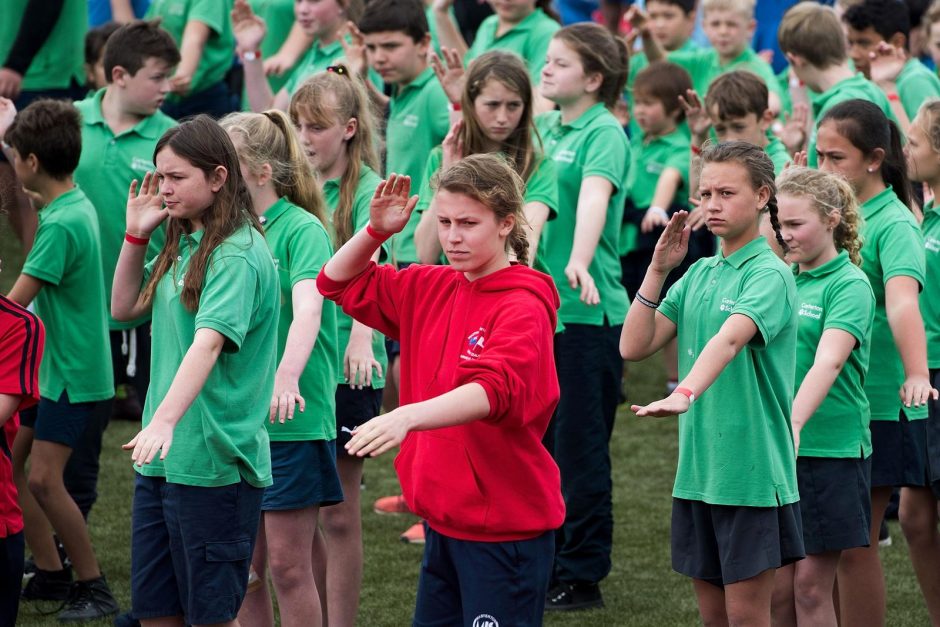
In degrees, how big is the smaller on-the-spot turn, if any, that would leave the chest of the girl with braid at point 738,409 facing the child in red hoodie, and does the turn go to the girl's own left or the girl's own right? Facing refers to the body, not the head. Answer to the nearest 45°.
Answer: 0° — they already face them

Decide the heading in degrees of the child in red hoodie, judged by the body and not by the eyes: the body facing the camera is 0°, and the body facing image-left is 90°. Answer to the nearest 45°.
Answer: approximately 45°

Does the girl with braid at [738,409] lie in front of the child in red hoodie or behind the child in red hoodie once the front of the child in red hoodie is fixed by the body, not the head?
behind

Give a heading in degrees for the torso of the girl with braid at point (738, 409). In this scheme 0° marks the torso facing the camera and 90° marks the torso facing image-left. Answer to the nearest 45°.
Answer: approximately 45°
